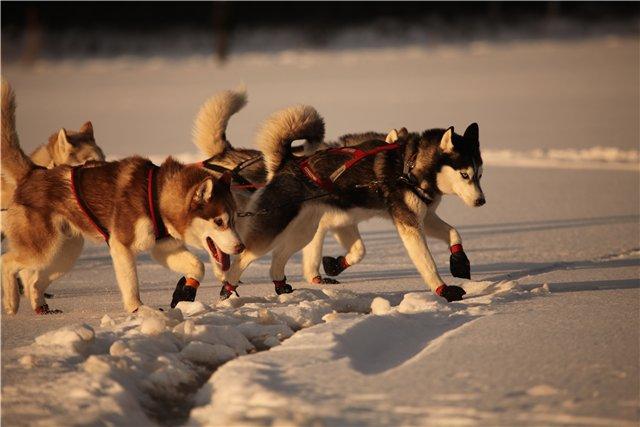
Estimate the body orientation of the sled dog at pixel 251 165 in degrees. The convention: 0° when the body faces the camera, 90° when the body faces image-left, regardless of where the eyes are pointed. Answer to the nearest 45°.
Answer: approximately 270°

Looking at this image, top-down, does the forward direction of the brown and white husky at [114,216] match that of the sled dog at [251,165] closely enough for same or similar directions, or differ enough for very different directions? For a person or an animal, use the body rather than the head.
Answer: same or similar directions

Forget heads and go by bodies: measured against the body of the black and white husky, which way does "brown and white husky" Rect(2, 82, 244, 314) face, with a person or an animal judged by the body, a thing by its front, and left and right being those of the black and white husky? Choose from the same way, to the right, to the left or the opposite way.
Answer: the same way

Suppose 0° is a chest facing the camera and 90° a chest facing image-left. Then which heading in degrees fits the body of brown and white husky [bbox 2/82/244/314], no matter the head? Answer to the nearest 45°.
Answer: approximately 270°

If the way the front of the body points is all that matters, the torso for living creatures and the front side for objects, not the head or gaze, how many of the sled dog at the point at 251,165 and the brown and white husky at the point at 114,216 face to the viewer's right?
2

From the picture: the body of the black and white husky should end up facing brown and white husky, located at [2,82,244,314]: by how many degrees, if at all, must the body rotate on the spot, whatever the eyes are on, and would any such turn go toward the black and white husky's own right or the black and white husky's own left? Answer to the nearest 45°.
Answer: approximately 135° to the black and white husky's own right

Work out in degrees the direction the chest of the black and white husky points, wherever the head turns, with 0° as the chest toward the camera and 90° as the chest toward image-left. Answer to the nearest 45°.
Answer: approximately 270°

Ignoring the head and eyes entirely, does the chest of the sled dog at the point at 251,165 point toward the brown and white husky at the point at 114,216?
no

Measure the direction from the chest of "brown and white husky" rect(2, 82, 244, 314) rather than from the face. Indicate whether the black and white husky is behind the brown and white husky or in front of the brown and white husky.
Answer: in front

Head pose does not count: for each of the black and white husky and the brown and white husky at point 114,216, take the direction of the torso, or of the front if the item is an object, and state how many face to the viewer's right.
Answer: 2
